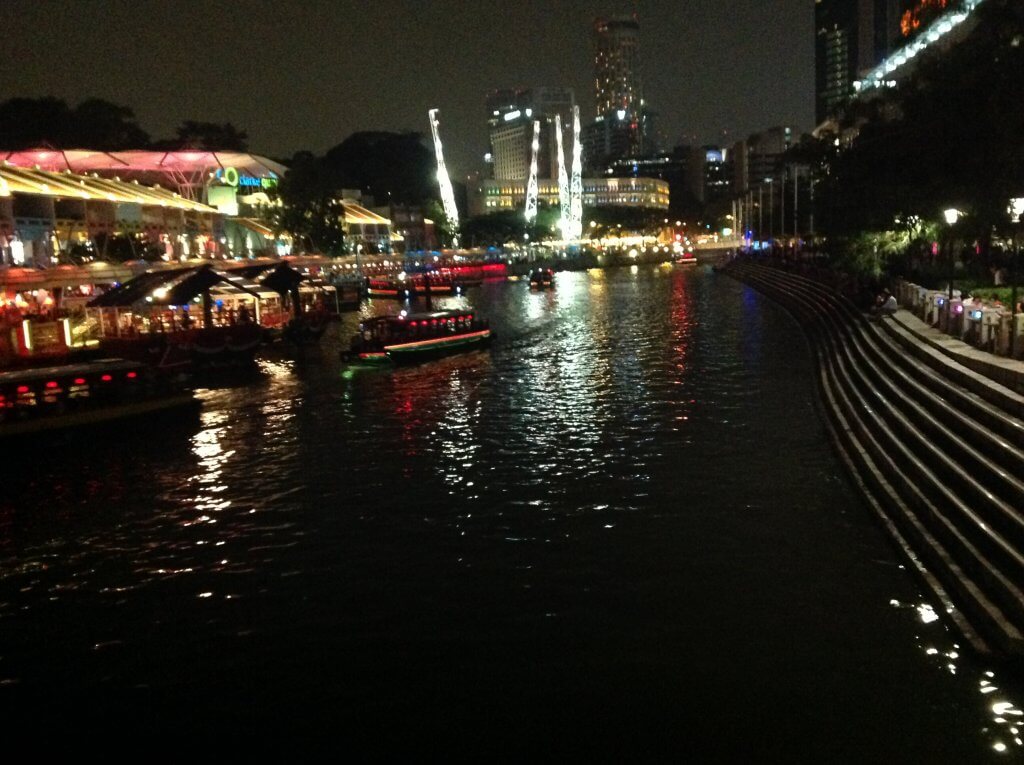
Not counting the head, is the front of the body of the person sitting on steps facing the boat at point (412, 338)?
yes

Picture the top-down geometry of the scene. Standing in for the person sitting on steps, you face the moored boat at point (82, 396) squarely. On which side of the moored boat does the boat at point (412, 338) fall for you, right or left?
right

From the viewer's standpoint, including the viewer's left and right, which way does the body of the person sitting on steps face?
facing to the left of the viewer

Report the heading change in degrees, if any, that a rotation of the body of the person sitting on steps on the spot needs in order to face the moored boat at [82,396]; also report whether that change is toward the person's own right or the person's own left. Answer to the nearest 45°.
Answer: approximately 45° to the person's own left

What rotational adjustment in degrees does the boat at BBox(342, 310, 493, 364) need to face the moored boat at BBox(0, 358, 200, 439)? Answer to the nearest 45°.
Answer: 0° — it already faces it
